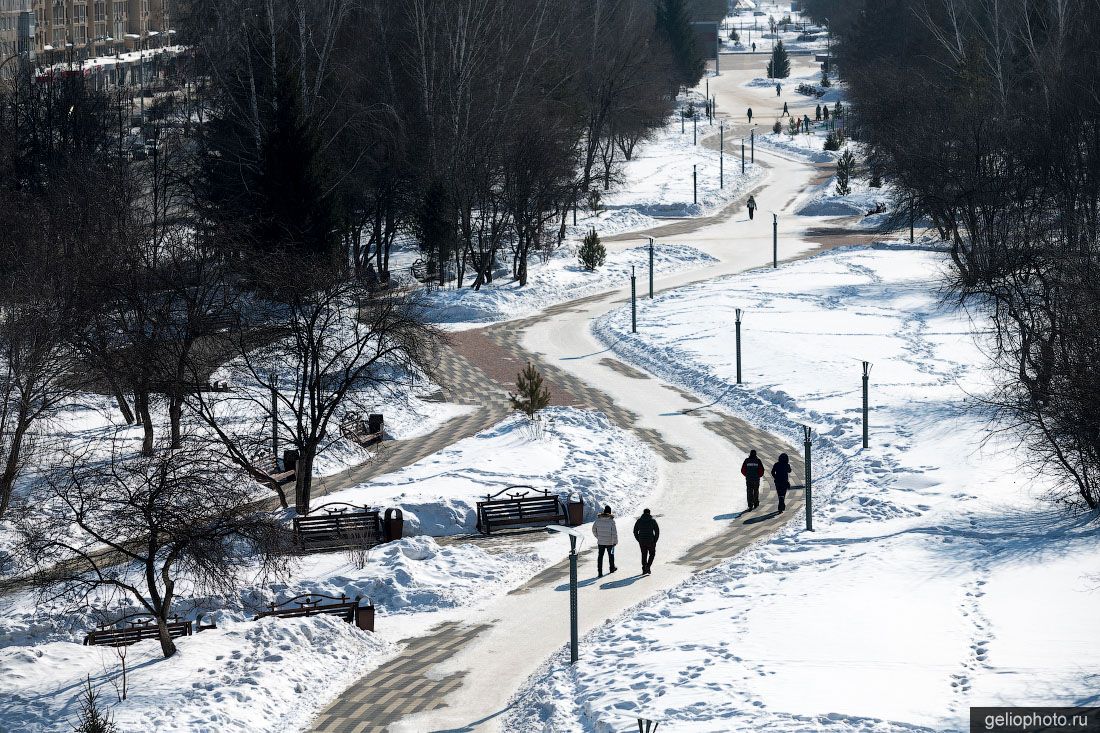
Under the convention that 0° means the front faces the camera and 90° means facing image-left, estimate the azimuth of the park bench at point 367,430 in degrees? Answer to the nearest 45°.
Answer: approximately 315°

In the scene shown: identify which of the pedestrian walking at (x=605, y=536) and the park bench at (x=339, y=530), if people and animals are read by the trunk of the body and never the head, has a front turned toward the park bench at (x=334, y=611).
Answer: the park bench at (x=339, y=530)

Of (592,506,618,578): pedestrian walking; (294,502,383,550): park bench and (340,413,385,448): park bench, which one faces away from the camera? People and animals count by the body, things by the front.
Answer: the pedestrian walking

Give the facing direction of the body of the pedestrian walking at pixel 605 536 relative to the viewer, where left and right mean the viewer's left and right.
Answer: facing away from the viewer

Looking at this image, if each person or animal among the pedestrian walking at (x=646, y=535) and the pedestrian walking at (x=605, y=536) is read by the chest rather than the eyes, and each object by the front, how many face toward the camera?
0

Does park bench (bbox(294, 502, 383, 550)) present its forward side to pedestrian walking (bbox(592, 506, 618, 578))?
no

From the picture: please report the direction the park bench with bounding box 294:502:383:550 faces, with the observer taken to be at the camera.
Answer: facing the viewer

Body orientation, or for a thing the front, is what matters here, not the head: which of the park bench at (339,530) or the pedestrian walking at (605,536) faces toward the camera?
the park bench

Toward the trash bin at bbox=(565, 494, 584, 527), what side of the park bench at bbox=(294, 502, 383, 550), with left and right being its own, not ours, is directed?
left

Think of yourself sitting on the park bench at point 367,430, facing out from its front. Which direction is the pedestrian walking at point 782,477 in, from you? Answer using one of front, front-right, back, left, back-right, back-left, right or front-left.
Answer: front

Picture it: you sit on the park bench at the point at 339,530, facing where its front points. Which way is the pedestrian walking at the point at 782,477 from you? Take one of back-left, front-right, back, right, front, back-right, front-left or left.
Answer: left

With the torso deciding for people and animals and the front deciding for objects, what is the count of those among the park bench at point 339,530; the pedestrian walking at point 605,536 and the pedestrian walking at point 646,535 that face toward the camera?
1

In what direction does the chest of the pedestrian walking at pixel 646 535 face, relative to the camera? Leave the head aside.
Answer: away from the camera

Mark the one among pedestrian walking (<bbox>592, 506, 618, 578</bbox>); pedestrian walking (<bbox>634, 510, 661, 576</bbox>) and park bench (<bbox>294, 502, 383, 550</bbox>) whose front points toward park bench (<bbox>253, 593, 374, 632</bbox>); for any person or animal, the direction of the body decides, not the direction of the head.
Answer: park bench (<bbox>294, 502, 383, 550</bbox>)

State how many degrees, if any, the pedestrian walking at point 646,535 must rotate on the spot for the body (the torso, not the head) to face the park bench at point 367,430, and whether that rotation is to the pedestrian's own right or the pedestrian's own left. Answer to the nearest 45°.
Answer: approximately 45° to the pedestrian's own left
